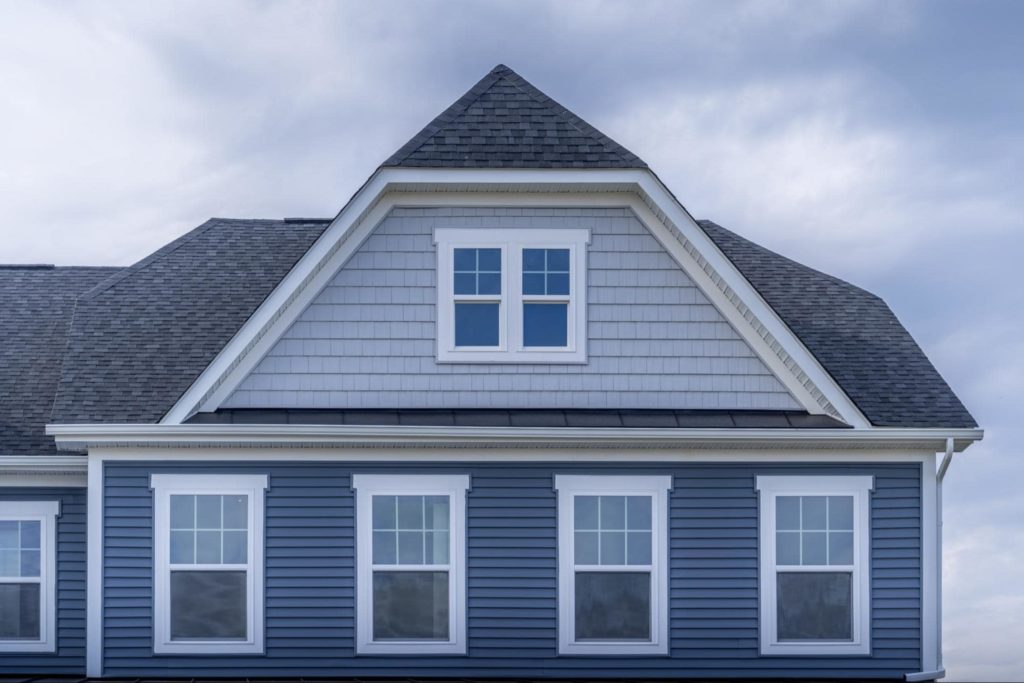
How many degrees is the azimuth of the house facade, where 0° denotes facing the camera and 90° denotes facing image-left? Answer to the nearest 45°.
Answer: approximately 0°
